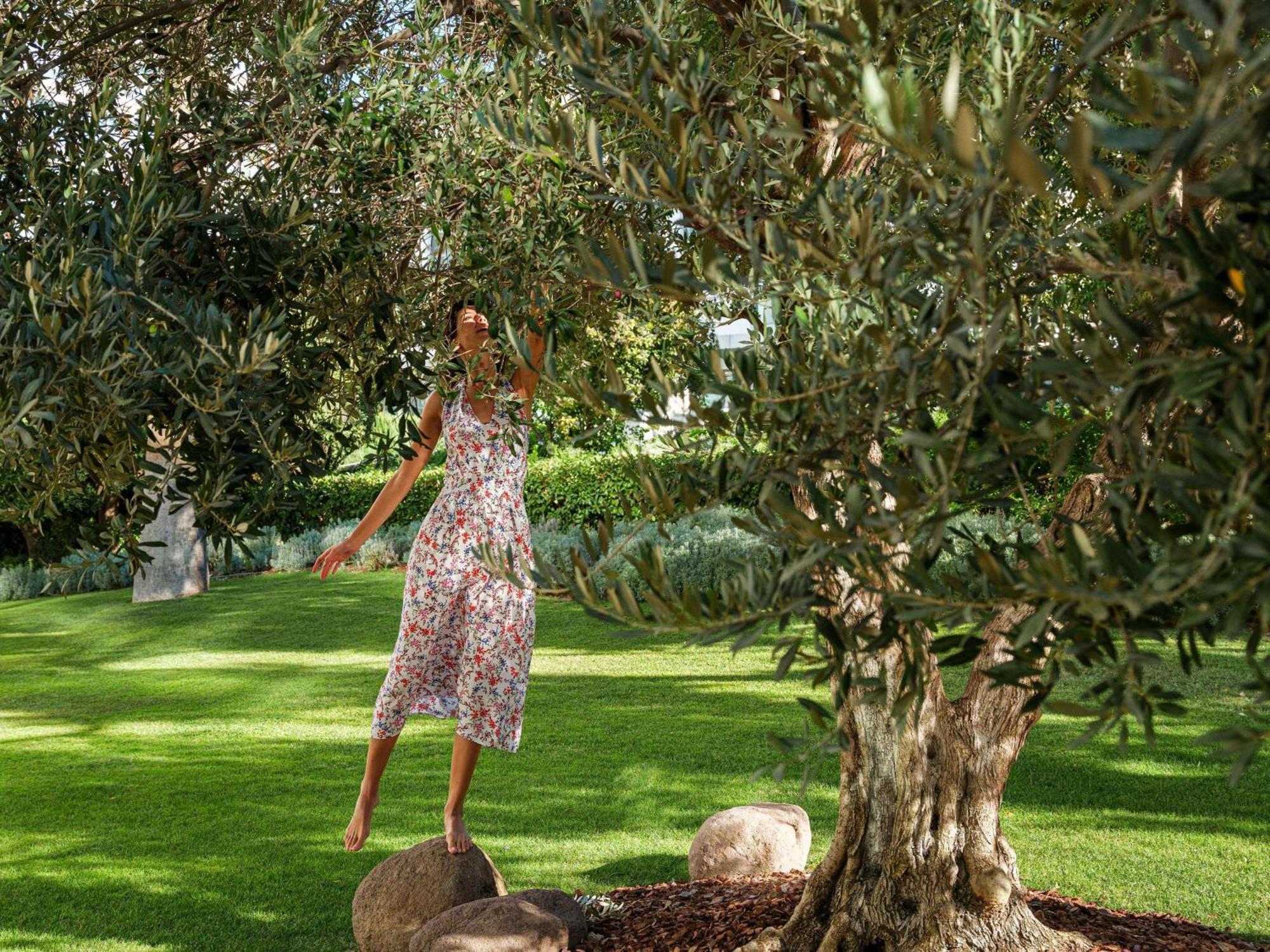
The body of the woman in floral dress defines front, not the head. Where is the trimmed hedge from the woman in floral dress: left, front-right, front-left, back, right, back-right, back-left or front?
back

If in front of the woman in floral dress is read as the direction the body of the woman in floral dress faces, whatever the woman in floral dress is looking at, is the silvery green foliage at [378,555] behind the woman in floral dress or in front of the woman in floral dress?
behind

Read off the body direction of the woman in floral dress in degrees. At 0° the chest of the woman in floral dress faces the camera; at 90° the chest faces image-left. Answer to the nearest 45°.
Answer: approximately 0°

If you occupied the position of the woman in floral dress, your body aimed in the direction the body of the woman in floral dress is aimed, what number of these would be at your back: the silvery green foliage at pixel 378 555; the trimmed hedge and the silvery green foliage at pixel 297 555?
3

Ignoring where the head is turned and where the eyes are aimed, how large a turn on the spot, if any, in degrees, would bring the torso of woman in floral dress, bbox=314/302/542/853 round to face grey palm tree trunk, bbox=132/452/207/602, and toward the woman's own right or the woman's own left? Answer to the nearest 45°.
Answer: approximately 180°
